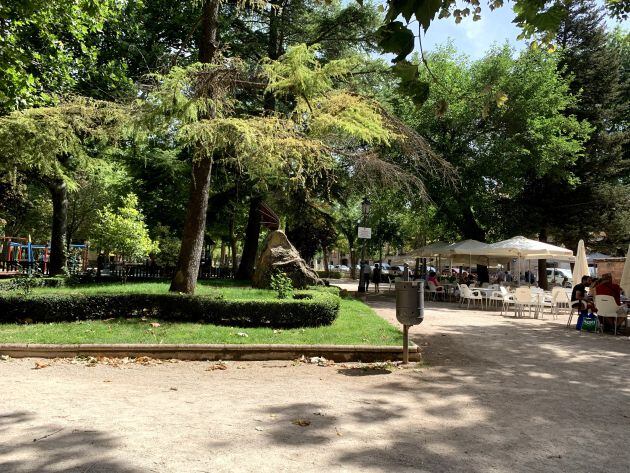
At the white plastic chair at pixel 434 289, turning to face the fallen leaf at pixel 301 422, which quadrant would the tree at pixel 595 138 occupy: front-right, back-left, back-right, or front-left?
back-left

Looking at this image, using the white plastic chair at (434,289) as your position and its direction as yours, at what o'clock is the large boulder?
The large boulder is roughly at 4 o'clock from the white plastic chair.

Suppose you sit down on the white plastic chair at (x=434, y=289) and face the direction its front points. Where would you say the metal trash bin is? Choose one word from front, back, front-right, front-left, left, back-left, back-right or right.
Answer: right
